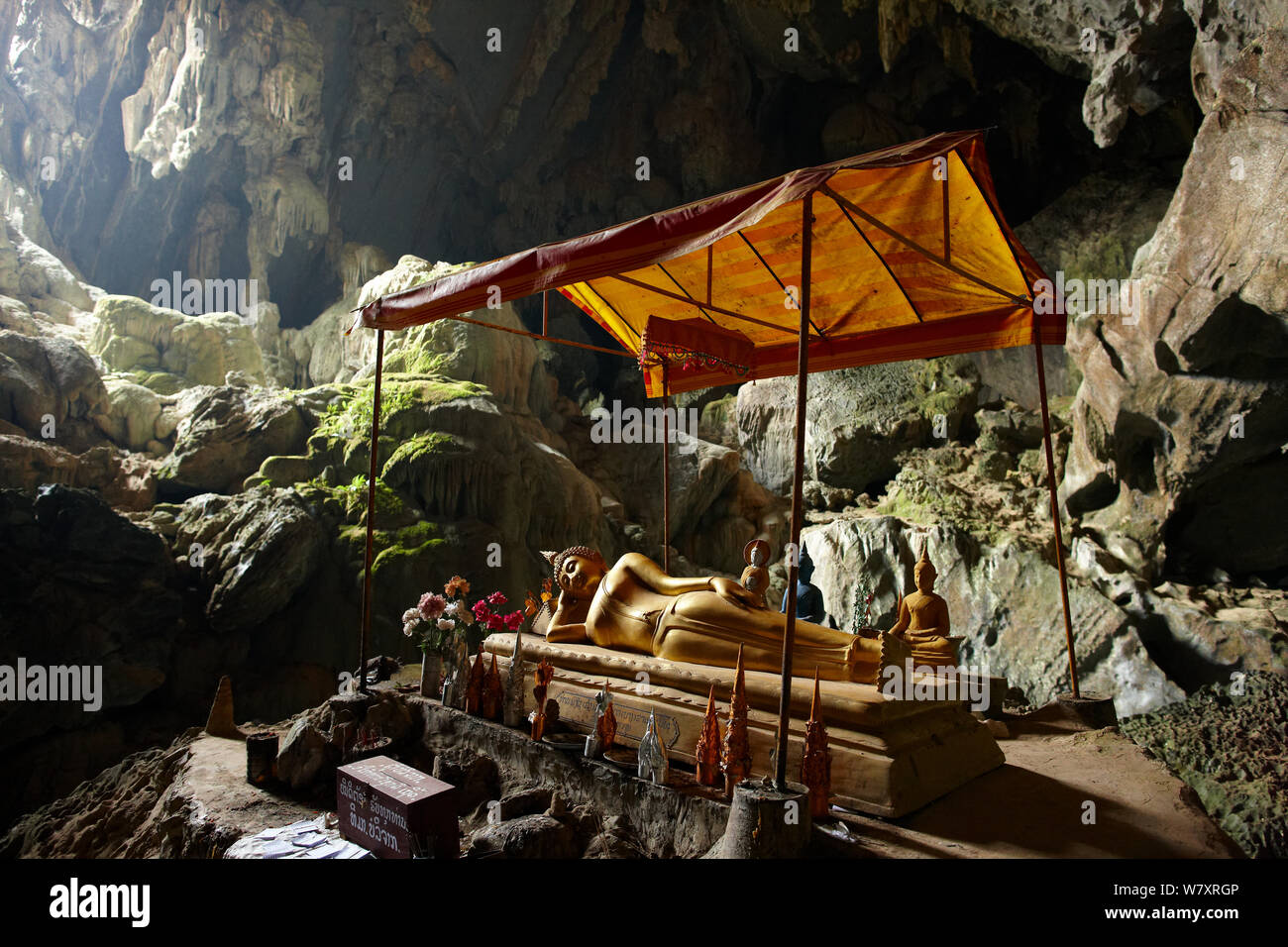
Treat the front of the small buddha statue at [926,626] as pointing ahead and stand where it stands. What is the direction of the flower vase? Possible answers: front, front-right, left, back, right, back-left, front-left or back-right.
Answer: front-right

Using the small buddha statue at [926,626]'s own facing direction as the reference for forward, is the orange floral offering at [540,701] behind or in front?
in front

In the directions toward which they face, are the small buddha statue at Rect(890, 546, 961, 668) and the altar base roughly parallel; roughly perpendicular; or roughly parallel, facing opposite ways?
roughly parallel

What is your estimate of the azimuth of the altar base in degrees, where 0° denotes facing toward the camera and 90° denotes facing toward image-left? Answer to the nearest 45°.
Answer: approximately 45°

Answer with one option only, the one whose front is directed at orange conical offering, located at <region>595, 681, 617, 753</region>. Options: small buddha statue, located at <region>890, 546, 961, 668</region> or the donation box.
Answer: the small buddha statue

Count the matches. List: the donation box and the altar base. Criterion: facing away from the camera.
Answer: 0

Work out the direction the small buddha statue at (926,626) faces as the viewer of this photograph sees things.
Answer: facing the viewer and to the left of the viewer

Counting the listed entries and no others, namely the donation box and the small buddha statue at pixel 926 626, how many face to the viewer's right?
0

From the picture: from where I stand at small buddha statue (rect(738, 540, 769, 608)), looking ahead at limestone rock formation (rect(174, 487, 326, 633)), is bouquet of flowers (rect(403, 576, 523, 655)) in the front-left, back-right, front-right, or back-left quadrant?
front-left

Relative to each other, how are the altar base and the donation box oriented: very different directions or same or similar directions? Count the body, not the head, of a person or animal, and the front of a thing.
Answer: same or similar directions

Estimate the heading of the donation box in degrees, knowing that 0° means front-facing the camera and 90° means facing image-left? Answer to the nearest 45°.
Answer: approximately 45°
